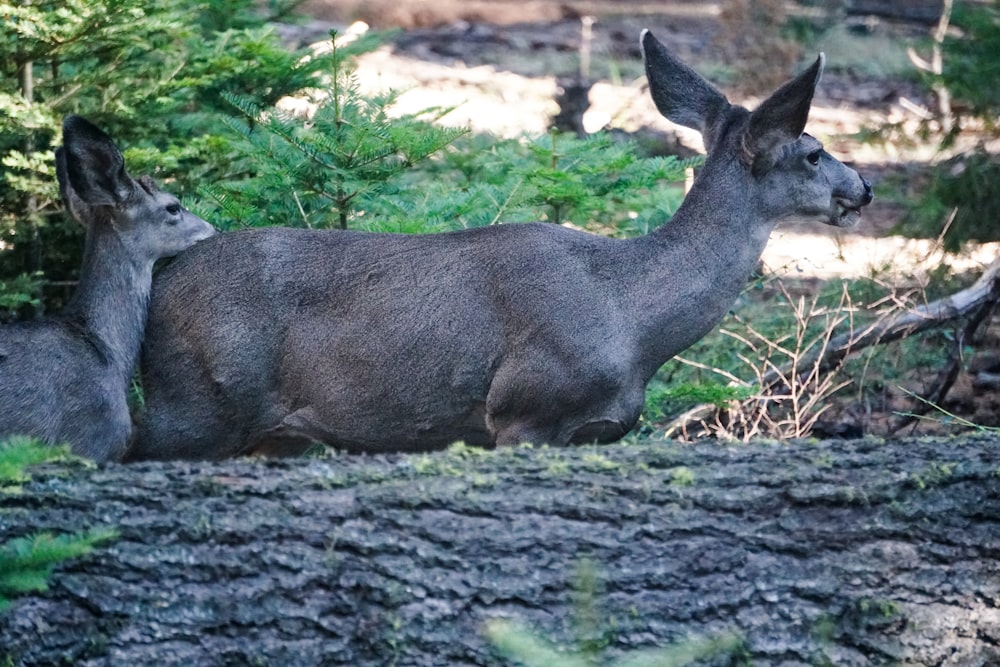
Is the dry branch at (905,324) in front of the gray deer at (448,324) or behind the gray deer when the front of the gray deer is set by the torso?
in front

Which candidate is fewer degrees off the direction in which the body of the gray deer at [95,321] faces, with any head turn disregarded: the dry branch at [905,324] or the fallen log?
the dry branch

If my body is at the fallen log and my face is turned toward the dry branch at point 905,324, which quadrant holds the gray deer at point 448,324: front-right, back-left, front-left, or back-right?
front-left

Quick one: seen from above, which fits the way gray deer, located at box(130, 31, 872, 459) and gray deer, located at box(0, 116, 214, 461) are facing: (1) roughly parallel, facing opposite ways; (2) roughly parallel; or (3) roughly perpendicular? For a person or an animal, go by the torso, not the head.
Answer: roughly parallel

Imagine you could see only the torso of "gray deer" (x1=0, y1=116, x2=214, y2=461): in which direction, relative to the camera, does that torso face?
to the viewer's right

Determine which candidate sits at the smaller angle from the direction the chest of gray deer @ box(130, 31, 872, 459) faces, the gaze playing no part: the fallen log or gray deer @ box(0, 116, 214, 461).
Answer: the fallen log

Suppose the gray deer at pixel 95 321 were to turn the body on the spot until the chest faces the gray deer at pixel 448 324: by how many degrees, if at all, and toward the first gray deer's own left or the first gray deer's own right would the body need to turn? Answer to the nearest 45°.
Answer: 0° — it already faces it

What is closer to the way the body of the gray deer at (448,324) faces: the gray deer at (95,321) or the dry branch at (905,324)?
the dry branch

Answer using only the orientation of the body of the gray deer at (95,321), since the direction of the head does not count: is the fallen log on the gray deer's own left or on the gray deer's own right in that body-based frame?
on the gray deer's own right

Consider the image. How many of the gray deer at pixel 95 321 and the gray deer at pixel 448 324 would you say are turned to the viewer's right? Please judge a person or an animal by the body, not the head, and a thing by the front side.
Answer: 2

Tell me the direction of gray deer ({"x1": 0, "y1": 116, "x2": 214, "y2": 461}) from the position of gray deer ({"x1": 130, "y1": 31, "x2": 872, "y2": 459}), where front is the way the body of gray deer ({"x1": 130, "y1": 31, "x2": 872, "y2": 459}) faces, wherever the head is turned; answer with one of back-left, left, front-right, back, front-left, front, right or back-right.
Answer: back

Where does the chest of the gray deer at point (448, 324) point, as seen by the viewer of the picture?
to the viewer's right
